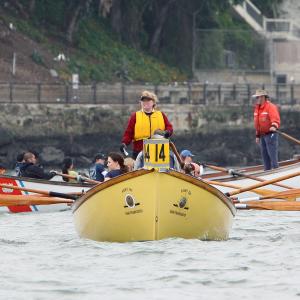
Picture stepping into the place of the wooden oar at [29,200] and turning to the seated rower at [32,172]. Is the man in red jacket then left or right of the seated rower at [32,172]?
right

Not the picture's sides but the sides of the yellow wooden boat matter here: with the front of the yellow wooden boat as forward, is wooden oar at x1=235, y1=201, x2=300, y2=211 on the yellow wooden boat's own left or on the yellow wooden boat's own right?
on the yellow wooden boat's own left

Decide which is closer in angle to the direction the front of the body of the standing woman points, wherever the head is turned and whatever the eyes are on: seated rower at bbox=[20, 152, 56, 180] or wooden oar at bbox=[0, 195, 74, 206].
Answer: the wooden oar

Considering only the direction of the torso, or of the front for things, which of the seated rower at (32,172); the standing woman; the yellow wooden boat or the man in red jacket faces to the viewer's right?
the seated rower

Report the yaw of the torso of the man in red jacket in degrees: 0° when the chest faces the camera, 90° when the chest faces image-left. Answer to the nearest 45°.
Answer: approximately 45°

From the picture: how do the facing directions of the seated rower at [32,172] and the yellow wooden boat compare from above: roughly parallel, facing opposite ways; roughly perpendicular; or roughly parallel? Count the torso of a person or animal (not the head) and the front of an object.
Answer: roughly perpendicular

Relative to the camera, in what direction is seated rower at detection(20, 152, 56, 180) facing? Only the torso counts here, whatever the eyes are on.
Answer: to the viewer's right
